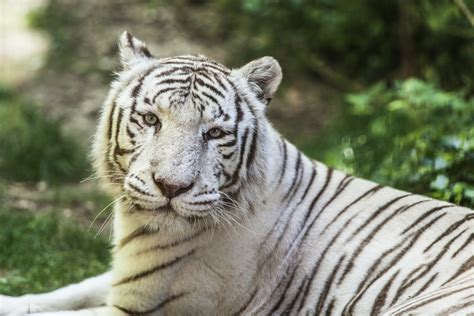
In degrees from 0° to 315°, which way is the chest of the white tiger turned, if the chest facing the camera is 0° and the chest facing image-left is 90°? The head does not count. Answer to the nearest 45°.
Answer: approximately 45°
